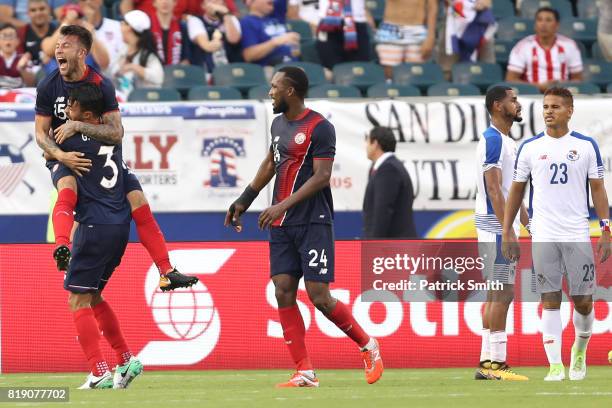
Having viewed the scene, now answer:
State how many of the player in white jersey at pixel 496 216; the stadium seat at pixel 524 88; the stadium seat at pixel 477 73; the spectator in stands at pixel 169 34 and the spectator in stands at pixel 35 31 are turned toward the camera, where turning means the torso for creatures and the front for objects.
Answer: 4

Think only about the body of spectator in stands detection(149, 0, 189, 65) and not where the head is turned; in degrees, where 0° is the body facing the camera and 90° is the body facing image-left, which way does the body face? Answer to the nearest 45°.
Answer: approximately 0°

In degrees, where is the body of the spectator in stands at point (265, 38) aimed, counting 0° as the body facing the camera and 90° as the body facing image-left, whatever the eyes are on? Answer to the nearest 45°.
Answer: approximately 315°
